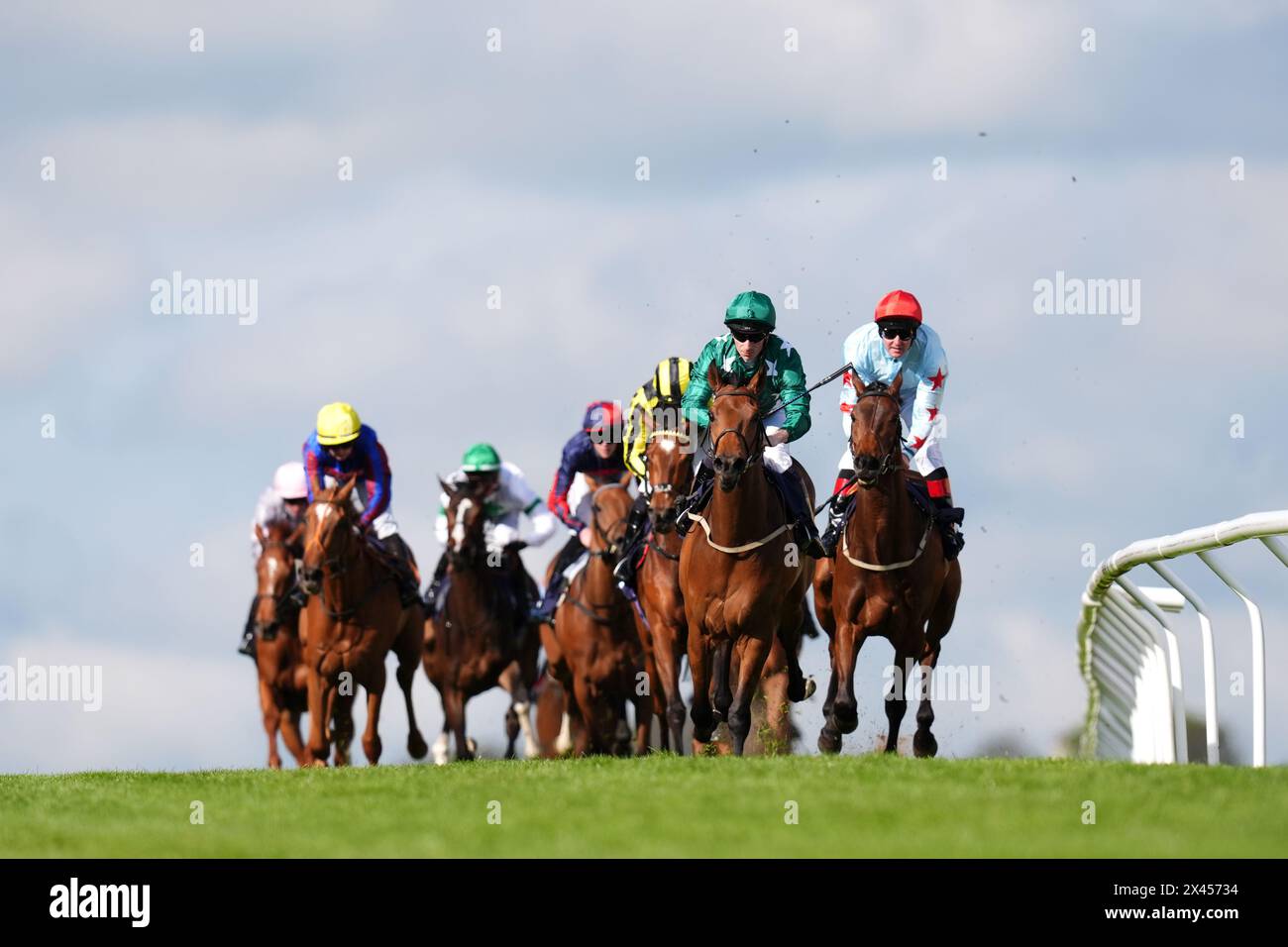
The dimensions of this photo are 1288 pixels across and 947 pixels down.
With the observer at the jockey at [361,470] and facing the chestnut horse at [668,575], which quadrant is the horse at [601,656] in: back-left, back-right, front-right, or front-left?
front-left

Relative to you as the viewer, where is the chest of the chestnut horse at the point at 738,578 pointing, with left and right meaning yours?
facing the viewer

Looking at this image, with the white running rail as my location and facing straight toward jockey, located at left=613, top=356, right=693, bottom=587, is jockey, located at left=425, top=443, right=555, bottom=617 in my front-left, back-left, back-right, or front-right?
front-right

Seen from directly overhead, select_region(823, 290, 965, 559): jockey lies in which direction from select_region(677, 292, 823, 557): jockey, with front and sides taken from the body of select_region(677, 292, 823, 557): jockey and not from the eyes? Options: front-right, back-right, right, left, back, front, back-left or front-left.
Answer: left

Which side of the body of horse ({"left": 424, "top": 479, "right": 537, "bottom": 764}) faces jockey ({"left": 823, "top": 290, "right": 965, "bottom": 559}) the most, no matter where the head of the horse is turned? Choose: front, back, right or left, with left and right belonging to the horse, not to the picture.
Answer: front

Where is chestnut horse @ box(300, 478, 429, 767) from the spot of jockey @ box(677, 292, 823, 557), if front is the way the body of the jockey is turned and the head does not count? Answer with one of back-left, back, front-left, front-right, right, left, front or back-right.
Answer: back-right

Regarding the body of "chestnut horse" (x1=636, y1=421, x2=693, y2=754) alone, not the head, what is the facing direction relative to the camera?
toward the camera

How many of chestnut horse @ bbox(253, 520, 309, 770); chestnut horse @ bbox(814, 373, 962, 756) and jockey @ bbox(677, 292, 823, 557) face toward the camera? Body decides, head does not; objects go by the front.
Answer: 3

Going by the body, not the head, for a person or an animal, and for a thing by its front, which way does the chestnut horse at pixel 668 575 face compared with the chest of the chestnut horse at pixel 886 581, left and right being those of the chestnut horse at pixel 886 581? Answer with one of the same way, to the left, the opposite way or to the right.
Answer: the same way

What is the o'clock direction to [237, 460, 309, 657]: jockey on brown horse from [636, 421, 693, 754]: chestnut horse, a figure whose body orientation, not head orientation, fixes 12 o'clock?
The jockey on brown horse is roughly at 5 o'clock from the chestnut horse.

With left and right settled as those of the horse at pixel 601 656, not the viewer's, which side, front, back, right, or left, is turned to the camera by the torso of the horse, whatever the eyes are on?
front

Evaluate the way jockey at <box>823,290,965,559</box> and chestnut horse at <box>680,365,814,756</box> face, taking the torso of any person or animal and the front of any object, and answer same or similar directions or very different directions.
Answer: same or similar directions

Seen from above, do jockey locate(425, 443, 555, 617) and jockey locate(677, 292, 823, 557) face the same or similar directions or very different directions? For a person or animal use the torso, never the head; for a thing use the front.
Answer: same or similar directions
